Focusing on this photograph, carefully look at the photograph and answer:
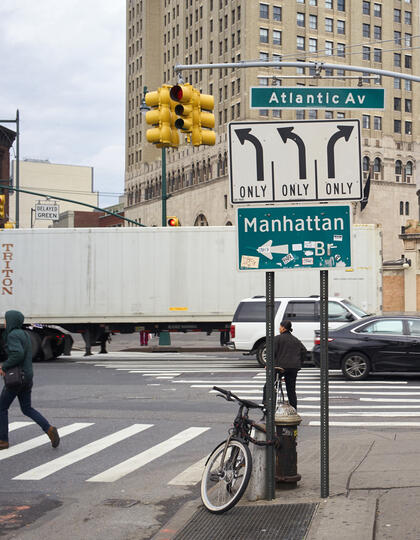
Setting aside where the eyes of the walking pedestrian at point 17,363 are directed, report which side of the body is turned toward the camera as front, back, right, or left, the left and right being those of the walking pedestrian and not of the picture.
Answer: left

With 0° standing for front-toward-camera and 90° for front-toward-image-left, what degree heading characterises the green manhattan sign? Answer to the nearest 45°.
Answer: approximately 0°

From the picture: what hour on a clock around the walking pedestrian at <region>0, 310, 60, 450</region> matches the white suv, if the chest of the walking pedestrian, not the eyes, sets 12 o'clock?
The white suv is roughly at 4 o'clock from the walking pedestrian.

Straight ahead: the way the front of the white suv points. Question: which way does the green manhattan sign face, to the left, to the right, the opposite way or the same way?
to the right

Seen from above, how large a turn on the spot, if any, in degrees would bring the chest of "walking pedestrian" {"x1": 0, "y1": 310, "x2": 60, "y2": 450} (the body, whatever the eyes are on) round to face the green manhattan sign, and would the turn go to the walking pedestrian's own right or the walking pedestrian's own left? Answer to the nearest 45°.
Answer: approximately 135° to the walking pedestrian's own left

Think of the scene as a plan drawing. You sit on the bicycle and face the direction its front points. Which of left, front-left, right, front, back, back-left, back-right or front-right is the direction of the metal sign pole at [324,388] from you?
back-left
